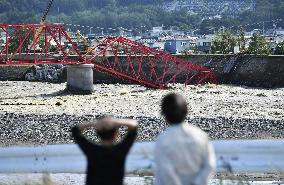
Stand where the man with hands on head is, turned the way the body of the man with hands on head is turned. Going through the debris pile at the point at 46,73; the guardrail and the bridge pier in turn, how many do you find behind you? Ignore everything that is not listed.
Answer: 0

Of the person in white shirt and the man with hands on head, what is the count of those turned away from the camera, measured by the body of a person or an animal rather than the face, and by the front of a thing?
2

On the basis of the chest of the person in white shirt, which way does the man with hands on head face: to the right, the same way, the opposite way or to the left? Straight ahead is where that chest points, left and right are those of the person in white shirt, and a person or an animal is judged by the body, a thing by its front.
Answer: the same way

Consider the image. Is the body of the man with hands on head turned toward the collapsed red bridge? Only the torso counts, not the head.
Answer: yes

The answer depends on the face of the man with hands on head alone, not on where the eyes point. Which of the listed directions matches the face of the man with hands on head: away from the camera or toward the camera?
away from the camera

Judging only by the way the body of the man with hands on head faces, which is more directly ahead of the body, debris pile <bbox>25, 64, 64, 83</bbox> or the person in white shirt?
the debris pile

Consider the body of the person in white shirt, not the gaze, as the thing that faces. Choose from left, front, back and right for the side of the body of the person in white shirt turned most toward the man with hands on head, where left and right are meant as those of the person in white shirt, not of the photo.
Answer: left

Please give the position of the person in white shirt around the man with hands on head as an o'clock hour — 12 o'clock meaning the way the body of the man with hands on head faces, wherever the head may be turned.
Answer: The person in white shirt is roughly at 4 o'clock from the man with hands on head.

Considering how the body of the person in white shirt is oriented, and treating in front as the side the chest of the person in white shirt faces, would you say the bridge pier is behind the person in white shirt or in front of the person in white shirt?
in front

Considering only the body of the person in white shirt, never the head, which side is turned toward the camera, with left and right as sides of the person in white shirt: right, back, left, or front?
back

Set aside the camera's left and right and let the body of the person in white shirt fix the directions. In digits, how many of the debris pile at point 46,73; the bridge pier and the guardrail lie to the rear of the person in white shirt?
0

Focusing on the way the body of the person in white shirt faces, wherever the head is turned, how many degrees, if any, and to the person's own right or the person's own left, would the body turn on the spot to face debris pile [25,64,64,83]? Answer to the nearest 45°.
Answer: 0° — they already face it

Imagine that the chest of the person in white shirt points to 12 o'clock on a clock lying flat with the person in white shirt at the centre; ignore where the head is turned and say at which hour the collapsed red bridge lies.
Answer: The collapsed red bridge is roughly at 12 o'clock from the person in white shirt.

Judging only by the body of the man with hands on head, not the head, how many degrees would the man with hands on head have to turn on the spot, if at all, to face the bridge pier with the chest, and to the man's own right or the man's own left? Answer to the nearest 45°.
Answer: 0° — they already face it

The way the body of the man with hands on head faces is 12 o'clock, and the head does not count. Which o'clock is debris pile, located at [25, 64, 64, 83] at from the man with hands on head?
The debris pile is roughly at 12 o'clock from the man with hands on head.

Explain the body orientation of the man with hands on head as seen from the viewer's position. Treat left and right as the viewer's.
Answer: facing away from the viewer

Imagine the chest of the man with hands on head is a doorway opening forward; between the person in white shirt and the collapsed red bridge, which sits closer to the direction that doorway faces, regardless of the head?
the collapsed red bridge

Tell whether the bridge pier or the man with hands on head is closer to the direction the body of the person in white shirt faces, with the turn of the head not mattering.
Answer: the bridge pier
